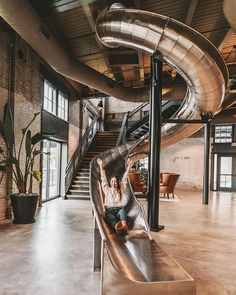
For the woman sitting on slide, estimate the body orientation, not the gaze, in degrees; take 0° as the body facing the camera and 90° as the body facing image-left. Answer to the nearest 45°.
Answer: approximately 0°

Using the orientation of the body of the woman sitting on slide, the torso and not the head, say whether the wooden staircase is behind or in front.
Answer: behind

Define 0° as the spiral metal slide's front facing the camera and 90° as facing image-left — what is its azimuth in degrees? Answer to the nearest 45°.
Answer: approximately 0°

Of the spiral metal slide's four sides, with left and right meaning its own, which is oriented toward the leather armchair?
back
